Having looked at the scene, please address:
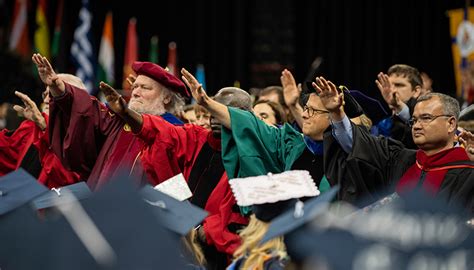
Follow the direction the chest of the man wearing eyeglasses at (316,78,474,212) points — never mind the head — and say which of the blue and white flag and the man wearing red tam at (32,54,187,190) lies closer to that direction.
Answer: the man wearing red tam

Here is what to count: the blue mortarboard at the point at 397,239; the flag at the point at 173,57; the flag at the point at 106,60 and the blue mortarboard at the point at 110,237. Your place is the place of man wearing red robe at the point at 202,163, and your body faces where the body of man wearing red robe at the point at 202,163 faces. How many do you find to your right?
2

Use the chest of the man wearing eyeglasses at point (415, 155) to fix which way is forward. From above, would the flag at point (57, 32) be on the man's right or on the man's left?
on the man's right

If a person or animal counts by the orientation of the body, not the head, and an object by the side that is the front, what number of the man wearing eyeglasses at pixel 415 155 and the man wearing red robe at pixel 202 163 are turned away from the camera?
0

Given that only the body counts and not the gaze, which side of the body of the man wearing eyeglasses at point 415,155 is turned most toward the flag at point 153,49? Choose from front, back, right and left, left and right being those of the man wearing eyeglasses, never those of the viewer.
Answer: right

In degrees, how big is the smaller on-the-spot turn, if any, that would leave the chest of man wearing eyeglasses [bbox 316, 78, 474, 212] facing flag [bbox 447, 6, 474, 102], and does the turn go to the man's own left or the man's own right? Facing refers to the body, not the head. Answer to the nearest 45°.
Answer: approximately 135° to the man's own right
